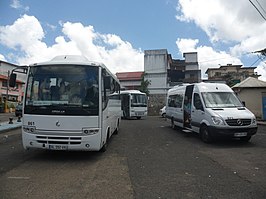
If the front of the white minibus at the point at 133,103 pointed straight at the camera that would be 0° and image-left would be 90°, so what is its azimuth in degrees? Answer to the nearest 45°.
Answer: approximately 315°

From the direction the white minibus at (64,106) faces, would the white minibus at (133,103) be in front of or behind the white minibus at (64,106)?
behind

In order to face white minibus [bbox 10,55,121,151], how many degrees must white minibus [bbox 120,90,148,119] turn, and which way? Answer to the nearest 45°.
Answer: approximately 45° to its right

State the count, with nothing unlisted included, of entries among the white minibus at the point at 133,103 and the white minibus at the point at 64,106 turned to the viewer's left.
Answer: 0

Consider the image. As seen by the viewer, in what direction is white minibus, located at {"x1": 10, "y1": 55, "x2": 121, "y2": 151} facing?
toward the camera
